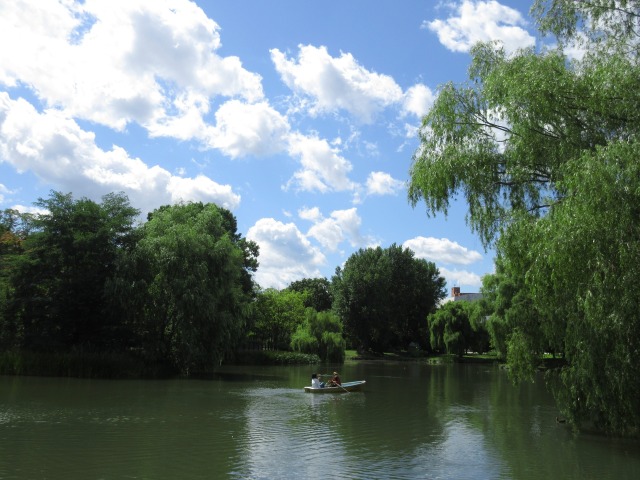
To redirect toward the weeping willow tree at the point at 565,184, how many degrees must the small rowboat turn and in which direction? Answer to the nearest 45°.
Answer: approximately 90° to its right

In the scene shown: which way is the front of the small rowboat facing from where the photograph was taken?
facing to the right of the viewer

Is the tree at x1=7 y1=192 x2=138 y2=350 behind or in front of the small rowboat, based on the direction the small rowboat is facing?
behind

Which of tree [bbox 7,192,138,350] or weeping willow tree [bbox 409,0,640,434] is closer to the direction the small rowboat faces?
the weeping willow tree

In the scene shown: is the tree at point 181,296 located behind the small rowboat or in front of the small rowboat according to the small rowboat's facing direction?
behind

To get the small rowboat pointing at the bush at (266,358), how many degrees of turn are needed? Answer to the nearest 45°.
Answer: approximately 90° to its left

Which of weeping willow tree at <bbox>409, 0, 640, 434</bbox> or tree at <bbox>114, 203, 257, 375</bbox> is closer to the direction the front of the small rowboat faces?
the weeping willow tree

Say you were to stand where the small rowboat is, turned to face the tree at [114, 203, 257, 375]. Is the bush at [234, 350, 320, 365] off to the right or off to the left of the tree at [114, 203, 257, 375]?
right
